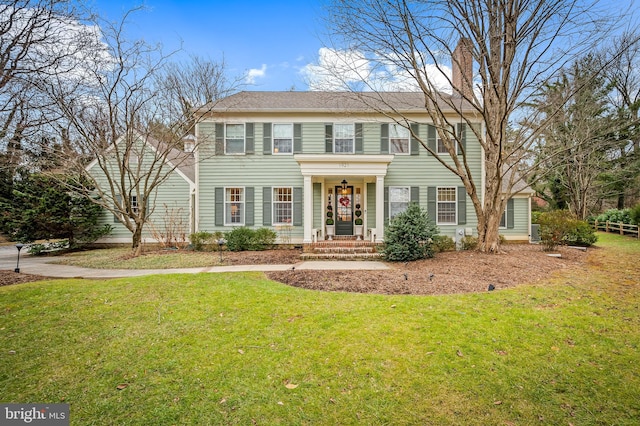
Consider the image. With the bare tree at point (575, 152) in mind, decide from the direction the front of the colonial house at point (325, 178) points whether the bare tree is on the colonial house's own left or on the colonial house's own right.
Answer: on the colonial house's own left

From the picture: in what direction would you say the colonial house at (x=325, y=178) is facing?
toward the camera

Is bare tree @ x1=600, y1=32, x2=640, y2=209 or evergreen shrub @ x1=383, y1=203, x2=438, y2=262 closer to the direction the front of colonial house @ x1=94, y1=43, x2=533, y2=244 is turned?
the evergreen shrub

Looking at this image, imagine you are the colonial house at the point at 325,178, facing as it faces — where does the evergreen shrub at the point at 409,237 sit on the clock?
The evergreen shrub is roughly at 11 o'clock from the colonial house.

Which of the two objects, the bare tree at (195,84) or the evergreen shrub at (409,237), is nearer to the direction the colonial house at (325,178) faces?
the evergreen shrub
